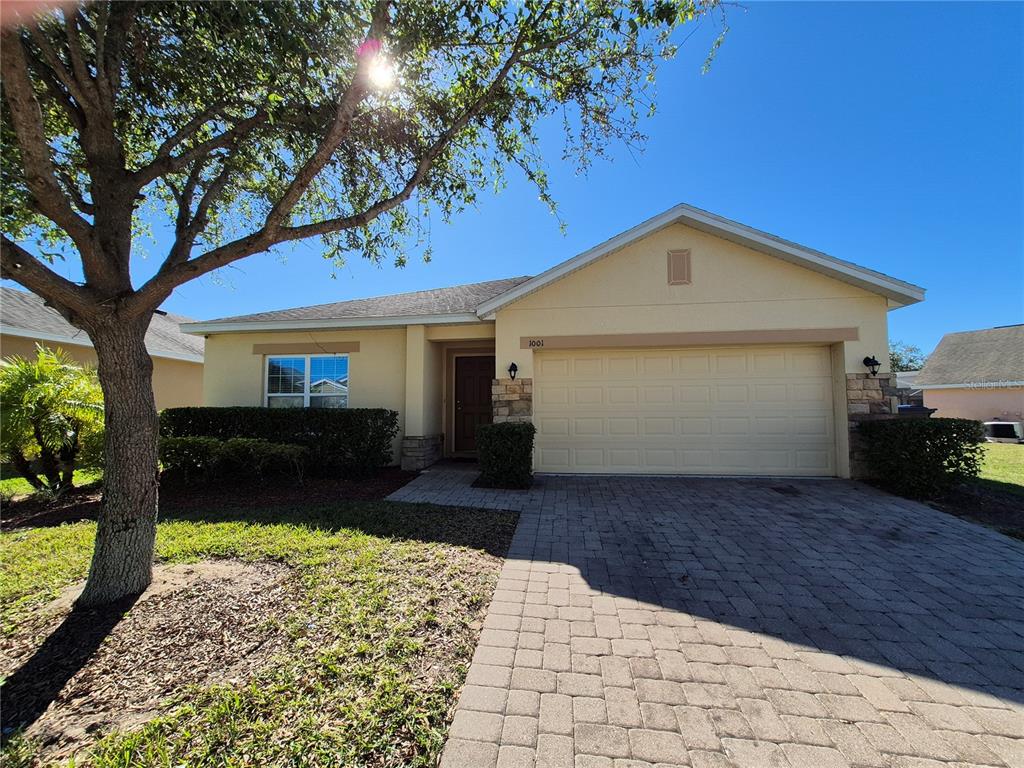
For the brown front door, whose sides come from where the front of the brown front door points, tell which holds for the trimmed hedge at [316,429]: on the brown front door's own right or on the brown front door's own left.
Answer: on the brown front door's own right

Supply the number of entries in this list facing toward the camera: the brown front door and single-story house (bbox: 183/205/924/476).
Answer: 2

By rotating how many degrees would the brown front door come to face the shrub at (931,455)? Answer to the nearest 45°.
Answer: approximately 45° to its left

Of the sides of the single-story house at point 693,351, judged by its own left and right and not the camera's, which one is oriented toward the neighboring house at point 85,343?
right

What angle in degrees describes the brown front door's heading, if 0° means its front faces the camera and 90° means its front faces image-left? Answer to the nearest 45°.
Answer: approximately 0°

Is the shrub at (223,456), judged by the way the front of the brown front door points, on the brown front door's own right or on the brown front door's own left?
on the brown front door's own right

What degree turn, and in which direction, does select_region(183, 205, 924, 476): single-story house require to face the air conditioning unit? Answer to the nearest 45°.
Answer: approximately 135° to its left

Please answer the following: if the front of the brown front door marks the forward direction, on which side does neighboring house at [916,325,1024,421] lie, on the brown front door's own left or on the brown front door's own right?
on the brown front door's own left

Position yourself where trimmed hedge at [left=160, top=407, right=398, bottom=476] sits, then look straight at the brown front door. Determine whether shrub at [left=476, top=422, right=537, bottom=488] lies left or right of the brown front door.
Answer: right

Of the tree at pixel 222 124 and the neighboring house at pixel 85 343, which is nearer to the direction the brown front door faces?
the tree
